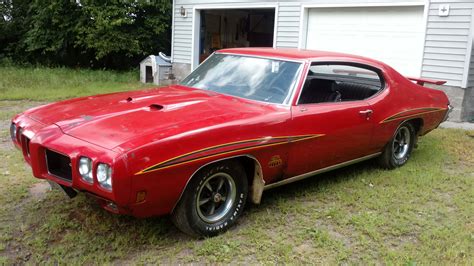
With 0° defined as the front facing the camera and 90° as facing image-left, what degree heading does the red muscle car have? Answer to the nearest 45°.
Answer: approximately 45°

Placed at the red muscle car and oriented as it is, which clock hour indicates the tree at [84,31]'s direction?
The tree is roughly at 4 o'clock from the red muscle car.
